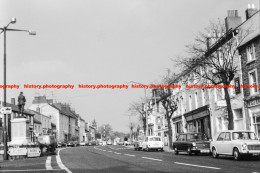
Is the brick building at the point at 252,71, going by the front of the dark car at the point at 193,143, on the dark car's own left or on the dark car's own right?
on the dark car's own left

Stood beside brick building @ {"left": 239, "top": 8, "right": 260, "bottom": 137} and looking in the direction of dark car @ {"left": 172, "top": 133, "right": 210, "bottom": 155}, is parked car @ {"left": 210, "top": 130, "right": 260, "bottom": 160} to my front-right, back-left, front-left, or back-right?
front-left

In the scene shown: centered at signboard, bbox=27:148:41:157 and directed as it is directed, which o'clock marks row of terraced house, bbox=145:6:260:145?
The row of terraced house is roughly at 9 o'clock from the signboard.

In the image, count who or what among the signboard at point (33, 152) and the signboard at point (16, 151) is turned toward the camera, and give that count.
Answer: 2

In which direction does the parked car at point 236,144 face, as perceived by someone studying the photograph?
facing the viewer and to the right of the viewer

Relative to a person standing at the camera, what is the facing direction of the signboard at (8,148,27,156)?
facing the viewer

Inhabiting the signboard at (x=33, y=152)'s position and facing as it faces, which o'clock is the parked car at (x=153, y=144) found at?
The parked car is roughly at 8 o'clock from the signboard.

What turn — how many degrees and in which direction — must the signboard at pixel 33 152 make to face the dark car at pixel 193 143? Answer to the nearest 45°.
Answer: approximately 90° to its left

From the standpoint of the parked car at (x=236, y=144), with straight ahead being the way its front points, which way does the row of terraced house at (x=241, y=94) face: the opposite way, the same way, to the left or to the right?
to the right

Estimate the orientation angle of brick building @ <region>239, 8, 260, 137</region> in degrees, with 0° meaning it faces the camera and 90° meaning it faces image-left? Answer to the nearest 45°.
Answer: approximately 45°

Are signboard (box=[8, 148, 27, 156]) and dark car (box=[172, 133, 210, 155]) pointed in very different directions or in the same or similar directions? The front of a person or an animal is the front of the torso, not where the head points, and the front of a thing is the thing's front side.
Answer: same or similar directions

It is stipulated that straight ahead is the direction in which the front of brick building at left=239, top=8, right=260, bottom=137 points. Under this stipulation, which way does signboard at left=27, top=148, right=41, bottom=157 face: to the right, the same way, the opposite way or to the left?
to the left

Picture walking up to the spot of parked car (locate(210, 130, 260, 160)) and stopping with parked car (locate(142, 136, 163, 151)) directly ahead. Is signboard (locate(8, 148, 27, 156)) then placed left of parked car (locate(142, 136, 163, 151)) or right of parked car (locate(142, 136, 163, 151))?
left

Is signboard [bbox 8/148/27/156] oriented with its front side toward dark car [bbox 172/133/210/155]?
no

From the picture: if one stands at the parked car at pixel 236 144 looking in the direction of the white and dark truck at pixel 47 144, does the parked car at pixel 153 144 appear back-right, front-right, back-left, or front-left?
front-right

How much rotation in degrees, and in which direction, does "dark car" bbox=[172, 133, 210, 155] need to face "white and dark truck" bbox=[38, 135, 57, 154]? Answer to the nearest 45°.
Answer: approximately 135° to its right

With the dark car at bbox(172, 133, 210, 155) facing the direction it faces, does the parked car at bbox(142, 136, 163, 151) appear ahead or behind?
behind

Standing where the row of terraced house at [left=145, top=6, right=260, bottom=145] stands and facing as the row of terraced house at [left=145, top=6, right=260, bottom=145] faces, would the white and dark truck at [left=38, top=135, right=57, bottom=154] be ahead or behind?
ahead

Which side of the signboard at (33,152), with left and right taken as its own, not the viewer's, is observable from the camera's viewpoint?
front
